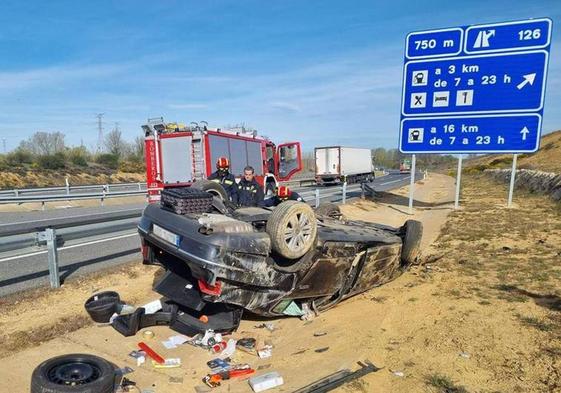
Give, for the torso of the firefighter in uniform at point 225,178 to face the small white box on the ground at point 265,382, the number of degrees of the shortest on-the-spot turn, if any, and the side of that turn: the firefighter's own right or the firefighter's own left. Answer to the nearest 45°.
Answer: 0° — they already face it

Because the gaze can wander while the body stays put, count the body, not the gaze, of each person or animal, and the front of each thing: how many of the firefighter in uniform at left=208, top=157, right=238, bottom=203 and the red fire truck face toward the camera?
1

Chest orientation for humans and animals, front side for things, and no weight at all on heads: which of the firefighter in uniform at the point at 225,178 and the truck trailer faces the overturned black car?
the firefighter in uniform

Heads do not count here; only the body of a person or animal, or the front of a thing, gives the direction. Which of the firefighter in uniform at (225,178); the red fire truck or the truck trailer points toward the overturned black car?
the firefighter in uniform

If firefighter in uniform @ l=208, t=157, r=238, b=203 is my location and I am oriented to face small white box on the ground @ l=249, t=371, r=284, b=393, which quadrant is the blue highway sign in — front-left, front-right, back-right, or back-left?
back-left

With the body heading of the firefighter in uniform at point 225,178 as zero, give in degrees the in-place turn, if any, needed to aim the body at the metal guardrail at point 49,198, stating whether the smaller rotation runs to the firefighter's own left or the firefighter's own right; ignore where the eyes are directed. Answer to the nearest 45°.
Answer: approximately 135° to the firefighter's own right

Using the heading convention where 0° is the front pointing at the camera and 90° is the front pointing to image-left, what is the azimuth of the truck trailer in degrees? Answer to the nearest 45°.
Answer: approximately 225°

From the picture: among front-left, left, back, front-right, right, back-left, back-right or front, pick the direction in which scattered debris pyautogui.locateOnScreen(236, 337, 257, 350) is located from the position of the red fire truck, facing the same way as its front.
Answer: back-right

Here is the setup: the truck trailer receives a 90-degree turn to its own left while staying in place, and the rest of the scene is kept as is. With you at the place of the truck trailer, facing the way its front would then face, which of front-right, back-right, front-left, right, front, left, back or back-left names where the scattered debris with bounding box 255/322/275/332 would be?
back-left

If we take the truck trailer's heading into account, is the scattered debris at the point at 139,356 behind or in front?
behind

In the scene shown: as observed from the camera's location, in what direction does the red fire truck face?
facing away from the viewer and to the right of the viewer

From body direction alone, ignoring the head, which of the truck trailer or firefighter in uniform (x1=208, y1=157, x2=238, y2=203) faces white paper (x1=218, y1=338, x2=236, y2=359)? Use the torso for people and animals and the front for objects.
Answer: the firefighter in uniform
